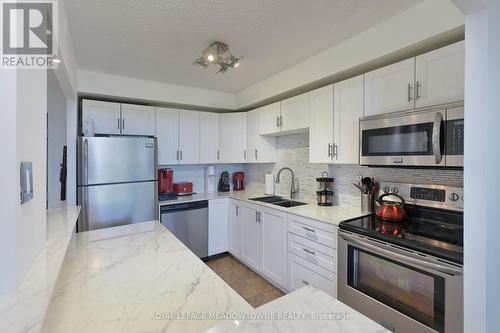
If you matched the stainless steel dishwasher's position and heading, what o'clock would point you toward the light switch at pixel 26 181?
The light switch is roughly at 2 o'clock from the stainless steel dishwasher.

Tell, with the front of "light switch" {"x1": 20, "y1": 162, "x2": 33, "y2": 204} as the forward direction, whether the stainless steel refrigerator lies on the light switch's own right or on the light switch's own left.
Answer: on the light switch's own left

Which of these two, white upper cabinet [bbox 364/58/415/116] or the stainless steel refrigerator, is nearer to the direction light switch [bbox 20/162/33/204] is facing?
the white upper cabinet

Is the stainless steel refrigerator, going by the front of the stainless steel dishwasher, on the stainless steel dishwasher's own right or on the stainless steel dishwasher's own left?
on the stainless steel dishwasher's own right

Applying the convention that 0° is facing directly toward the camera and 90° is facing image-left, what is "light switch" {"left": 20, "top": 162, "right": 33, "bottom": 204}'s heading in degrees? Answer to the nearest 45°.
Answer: approximately 315°

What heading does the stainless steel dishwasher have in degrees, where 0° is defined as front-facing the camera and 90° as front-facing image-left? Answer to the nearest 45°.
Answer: approximately 315°
